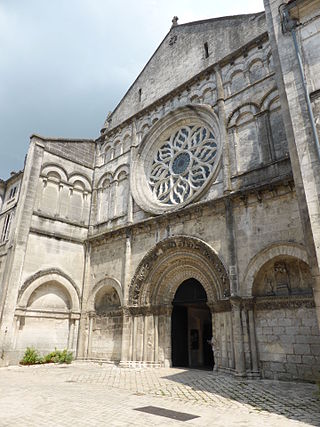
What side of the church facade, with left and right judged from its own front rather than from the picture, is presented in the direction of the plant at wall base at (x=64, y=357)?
right

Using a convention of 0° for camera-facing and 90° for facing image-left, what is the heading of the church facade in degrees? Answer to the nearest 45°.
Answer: approximately 45°

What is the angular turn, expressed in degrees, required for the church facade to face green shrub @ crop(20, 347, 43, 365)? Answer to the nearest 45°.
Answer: approximately 45° to its right

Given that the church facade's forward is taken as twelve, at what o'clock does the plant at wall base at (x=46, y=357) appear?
The plant at wall base is roughly at 2 o'clock from the church facade.

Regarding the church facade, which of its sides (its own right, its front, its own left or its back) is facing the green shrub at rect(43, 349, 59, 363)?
right
